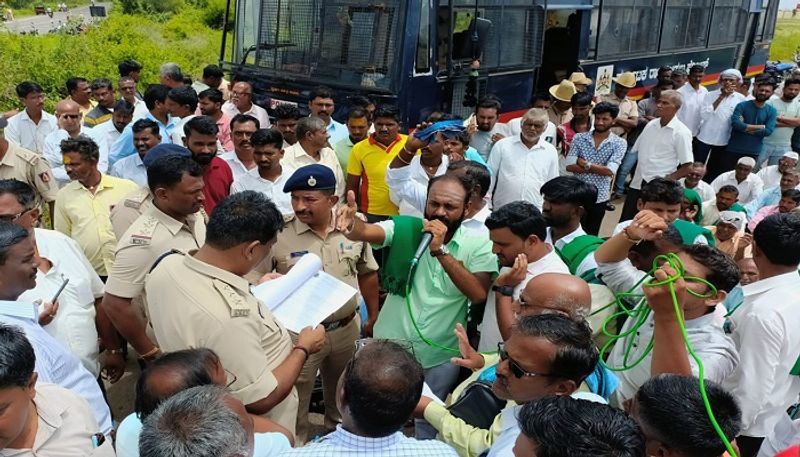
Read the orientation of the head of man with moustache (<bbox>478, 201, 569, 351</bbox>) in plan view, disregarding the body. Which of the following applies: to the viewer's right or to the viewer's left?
to the viewer's left

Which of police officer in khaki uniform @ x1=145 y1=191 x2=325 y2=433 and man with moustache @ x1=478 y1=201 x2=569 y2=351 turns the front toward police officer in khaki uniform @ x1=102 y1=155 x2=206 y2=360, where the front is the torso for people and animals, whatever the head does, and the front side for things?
the man with moustache

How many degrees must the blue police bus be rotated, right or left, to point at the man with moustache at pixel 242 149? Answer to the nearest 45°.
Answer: approximately 45° to its left

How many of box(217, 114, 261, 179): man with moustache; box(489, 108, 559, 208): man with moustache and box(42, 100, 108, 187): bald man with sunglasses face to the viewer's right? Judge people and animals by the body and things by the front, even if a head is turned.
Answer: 0

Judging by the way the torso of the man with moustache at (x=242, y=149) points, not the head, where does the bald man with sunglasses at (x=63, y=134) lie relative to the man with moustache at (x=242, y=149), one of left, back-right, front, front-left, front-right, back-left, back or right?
back-right

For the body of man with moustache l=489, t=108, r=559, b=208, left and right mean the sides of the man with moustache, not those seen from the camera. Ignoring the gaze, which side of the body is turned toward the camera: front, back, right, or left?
front

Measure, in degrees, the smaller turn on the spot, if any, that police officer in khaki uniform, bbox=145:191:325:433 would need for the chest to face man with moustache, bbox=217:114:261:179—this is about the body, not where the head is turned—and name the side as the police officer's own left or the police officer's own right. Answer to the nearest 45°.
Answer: approximately 90° to the police officer's own left

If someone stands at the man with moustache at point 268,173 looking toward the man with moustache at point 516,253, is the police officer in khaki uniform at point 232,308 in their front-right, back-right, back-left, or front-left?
front-right

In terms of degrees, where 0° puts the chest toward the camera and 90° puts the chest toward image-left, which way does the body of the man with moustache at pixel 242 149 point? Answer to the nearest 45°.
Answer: approximately 0°

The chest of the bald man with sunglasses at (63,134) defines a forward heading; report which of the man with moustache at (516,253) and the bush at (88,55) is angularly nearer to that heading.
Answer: the man with moustache

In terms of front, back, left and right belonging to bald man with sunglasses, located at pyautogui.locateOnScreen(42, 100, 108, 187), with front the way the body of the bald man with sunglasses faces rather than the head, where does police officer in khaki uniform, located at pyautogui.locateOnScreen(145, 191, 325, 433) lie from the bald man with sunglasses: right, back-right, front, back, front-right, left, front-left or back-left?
front
